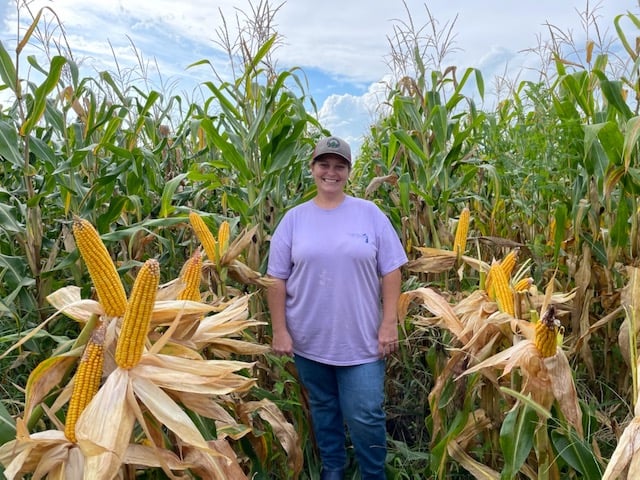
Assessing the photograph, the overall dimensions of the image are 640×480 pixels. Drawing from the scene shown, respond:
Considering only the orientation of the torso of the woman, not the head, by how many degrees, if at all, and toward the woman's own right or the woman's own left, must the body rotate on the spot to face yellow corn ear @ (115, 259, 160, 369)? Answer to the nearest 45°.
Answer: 0° — they already face it

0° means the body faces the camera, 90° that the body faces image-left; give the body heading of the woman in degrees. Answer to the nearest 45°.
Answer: approximately 0°

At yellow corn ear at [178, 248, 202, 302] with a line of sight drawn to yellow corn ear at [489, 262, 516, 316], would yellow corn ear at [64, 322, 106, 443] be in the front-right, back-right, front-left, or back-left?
back-right

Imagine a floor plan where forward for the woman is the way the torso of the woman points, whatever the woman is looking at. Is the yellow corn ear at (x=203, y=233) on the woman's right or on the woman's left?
on the woman's right

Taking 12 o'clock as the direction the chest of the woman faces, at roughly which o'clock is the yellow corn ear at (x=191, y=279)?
The yellow corn ear is roughly at 1 o'clock from the woman.
